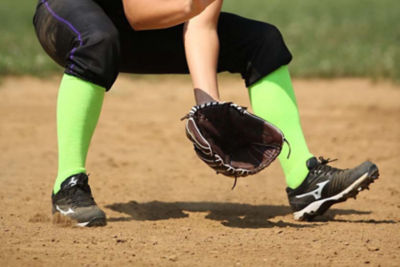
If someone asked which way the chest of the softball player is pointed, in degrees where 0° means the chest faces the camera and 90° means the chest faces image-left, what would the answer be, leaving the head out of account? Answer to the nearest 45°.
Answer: approximately 315°
